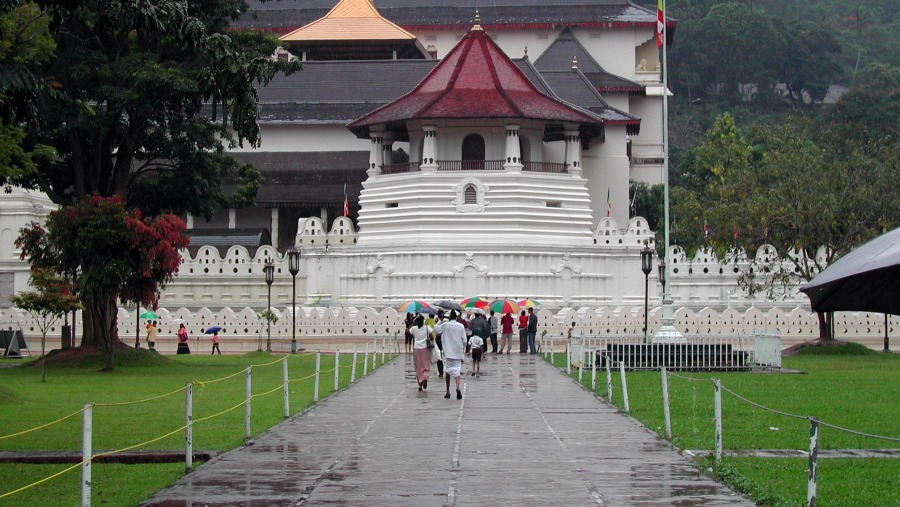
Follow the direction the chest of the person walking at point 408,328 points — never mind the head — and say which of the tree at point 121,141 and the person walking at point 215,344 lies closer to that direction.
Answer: the person walking

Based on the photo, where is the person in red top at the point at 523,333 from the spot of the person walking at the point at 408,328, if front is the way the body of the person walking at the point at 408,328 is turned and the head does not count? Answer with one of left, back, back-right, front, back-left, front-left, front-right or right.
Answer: right

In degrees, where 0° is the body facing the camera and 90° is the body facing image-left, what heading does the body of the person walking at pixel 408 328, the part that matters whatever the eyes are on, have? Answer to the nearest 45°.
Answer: approximately 180°

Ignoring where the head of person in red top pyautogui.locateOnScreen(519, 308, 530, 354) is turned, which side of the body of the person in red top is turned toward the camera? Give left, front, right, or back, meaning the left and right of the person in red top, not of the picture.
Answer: back

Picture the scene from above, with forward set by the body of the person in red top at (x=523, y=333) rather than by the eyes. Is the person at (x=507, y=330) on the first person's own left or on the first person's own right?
on the first person's own left

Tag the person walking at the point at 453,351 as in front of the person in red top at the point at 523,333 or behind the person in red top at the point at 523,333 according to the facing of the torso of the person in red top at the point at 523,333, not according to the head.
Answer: behind

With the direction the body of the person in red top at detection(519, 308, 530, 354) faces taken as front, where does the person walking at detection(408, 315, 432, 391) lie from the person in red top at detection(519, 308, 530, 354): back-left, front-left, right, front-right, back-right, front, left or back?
back

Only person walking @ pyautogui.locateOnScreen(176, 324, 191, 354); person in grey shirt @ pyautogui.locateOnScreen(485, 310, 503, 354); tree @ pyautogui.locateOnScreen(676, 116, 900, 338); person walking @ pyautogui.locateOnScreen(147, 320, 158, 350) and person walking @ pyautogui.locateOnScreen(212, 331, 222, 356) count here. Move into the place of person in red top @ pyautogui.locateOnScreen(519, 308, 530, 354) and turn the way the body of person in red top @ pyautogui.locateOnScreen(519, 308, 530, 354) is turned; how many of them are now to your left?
4

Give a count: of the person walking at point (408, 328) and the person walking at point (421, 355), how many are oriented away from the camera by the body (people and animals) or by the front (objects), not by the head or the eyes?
2

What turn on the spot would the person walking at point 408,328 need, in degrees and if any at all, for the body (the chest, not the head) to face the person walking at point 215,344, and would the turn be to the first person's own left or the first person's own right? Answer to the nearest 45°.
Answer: approximately 90° to the first person's own left

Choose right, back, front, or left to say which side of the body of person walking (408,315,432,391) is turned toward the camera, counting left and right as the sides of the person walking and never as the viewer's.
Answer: back

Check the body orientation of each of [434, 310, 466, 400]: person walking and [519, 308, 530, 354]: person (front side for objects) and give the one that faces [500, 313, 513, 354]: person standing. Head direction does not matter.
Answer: [434, 310, 466, 400]: person walking

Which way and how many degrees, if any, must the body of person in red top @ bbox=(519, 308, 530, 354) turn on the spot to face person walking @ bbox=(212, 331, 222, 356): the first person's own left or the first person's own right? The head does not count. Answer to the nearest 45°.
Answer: approximately 90° to the first person's own left

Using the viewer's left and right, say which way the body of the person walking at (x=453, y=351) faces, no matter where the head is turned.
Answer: facing away from the viewer
